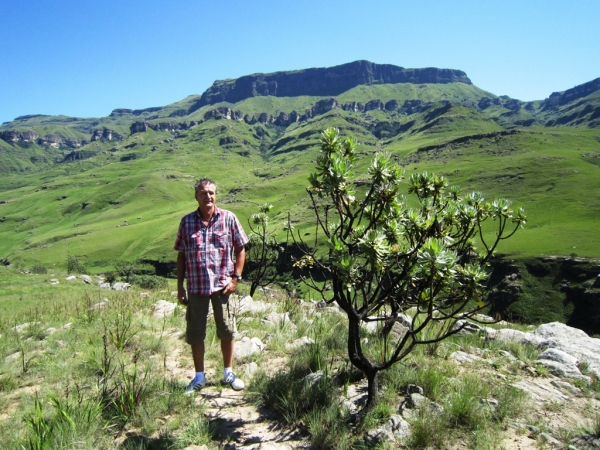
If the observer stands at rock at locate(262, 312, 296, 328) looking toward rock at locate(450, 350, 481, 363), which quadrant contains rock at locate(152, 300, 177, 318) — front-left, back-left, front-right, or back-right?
back-right

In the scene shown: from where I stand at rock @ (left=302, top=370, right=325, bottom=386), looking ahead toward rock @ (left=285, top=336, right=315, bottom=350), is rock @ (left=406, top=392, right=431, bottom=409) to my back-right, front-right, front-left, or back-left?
back-right

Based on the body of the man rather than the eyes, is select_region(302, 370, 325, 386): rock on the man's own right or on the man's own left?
on the man's own left

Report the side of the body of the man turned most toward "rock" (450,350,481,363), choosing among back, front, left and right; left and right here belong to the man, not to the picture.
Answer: left

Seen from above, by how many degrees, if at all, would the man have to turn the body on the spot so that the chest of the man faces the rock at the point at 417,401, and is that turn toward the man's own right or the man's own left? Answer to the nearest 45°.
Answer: approximately 45° to the man's own left

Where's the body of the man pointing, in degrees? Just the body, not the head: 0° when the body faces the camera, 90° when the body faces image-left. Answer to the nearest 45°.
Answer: approximately 0°
